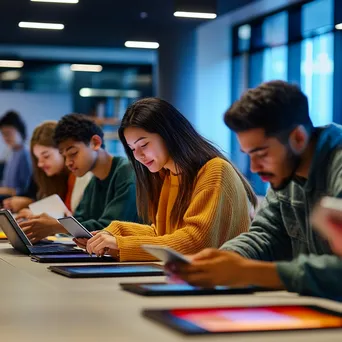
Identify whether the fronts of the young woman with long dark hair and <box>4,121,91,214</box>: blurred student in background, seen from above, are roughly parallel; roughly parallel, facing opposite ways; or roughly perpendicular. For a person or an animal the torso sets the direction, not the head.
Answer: roughly parallel

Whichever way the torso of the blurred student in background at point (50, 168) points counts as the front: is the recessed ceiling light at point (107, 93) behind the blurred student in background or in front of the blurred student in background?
behind

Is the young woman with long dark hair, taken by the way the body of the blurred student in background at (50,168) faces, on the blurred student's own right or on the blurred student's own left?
on the blurred student's own left

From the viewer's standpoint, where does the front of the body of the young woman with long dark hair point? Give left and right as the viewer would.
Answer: facing the viewer and to the left of the viewer

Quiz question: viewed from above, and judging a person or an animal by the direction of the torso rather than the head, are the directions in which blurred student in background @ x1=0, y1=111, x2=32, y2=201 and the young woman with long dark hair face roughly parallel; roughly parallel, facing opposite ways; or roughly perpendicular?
roughly parallel

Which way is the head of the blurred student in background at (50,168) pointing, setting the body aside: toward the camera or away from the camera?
toward the camera

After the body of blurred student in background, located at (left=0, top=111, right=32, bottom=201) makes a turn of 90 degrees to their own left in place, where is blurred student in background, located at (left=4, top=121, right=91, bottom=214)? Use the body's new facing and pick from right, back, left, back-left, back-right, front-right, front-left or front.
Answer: front-right

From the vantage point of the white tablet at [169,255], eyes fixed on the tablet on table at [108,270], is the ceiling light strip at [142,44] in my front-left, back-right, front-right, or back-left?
front-right

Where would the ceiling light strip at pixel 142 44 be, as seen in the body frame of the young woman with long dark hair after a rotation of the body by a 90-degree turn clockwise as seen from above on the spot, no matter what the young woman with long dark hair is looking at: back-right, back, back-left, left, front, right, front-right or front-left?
front-right

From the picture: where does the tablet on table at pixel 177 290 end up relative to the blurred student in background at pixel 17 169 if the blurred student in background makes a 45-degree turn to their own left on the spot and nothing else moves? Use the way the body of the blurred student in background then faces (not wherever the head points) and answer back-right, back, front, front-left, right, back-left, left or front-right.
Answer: front

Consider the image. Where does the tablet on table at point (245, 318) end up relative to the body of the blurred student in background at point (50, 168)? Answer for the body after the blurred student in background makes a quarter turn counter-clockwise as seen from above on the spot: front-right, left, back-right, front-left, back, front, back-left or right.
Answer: front-right

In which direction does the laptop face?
to the viewer's right

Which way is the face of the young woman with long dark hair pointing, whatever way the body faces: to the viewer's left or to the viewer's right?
to the viewer's left

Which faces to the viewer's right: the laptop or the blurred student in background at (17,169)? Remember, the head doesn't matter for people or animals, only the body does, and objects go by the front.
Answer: the laptop

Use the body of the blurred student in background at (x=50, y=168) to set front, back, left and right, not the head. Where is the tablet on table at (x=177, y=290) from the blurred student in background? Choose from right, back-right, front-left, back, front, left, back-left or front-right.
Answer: front-left
